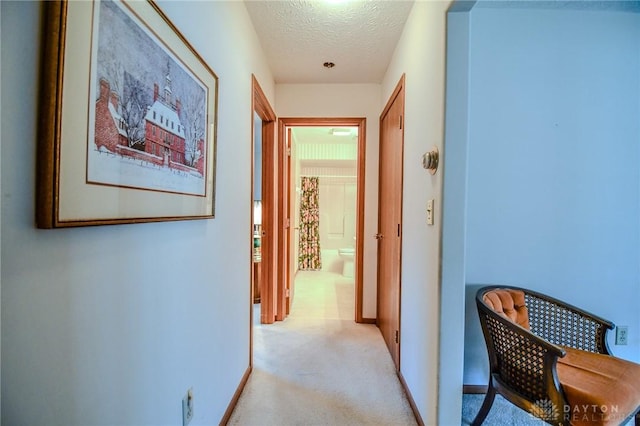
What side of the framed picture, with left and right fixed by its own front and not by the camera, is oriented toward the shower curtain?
left

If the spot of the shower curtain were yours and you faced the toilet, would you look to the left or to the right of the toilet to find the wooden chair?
right

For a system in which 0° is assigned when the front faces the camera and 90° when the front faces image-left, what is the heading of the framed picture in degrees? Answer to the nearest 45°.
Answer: approximately 315°

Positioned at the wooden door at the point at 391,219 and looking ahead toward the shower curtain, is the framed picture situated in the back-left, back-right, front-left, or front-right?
back-left

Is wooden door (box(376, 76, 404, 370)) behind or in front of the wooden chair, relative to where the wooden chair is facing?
behind
